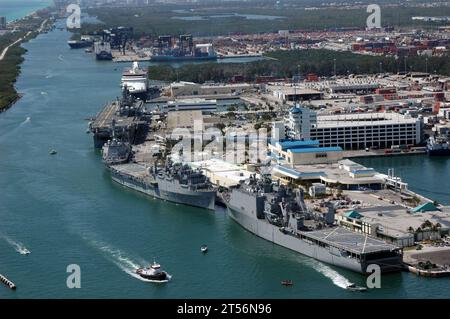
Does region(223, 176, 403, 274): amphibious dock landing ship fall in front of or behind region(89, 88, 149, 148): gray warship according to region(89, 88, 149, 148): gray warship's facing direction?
behind

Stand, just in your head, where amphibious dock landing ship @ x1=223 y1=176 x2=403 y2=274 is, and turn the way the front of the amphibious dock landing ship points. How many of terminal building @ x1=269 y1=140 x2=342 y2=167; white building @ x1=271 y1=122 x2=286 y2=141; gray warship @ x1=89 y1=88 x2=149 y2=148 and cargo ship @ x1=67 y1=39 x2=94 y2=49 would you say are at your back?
0

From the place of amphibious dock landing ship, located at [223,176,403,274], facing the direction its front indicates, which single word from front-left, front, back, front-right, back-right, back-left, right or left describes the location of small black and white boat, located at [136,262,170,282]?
left

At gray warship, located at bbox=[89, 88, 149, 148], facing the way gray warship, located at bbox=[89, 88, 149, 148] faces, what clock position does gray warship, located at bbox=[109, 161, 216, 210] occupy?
gray warship, located at bbox=[109, 161, 216, 210] is roughly at 6 o'clock from gray warship, located at bbox=[89, 88, 149, 148].

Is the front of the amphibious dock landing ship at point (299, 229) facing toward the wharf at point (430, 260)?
no

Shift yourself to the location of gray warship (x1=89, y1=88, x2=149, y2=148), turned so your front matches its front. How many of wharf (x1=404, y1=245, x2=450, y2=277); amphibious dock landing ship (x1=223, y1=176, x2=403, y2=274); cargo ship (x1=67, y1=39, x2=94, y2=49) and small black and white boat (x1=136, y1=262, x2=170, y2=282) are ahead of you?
1

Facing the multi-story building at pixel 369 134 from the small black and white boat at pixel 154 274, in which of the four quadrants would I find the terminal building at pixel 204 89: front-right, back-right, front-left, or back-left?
front-left

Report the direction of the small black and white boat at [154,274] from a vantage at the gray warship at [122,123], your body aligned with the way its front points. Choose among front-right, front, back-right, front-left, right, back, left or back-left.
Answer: back

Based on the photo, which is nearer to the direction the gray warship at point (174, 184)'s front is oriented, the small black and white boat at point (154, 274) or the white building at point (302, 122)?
the small black and white boat

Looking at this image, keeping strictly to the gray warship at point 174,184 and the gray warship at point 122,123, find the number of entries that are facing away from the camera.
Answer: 1

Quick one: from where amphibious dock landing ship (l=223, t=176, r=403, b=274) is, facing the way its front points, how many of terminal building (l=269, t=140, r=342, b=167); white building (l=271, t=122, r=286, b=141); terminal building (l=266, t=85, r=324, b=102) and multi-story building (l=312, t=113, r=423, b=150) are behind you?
0

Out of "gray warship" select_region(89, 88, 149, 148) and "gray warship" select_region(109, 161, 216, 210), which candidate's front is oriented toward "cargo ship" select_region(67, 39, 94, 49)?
"gray warship" select_region(89, 88, 149, 148)

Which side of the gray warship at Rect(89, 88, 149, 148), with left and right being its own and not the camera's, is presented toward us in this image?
back

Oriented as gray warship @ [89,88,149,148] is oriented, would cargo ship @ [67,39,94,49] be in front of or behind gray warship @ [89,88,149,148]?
in front

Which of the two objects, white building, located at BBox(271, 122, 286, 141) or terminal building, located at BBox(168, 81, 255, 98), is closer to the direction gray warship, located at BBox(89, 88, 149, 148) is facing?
the terminal building

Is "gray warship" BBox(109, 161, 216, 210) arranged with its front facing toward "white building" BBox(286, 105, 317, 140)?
no

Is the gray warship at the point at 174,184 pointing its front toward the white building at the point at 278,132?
no

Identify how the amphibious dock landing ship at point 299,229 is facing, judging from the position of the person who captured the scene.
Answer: facing away from the viewer and to the left of the viewer
